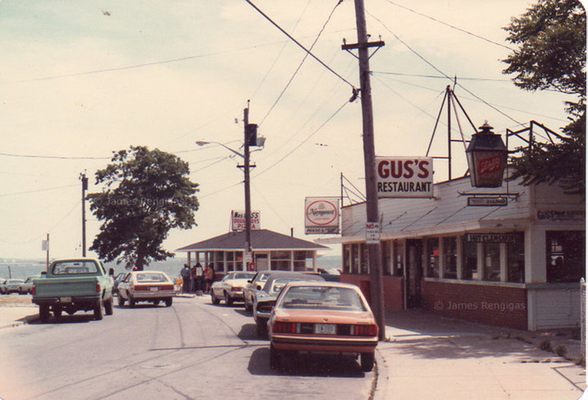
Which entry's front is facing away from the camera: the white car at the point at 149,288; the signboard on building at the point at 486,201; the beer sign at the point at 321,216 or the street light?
the white car

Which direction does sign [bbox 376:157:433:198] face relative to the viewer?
toward the camera

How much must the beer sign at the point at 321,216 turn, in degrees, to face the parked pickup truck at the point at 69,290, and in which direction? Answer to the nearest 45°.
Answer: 0° — it already faces it

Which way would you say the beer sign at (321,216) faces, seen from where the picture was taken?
facing the viewer

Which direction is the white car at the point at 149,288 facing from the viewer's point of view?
away from the camera

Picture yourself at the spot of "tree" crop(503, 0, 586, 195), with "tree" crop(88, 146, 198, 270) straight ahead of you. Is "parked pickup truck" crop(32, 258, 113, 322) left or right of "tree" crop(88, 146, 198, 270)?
left

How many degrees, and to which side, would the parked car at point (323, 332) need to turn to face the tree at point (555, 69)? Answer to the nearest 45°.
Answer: approximately 45° to its right

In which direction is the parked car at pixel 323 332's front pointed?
away from the camera

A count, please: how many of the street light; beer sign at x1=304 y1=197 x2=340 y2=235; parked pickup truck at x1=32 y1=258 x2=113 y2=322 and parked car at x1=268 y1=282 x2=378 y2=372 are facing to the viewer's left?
1

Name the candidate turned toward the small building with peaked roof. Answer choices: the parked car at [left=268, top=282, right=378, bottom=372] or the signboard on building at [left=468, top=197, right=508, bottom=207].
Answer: the parked car

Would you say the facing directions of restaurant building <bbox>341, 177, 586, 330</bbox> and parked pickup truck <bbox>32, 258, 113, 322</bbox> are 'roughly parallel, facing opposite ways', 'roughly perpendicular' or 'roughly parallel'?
roughly perpendicular

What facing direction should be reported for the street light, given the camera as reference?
facing to the left of the viewer
